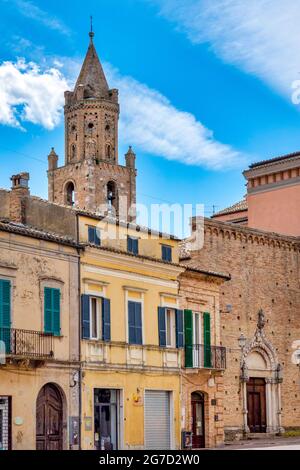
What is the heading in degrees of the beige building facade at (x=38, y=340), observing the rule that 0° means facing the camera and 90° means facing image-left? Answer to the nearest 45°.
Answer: approximately 315°
